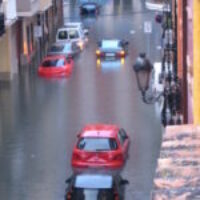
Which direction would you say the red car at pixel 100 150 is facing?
away from the camera

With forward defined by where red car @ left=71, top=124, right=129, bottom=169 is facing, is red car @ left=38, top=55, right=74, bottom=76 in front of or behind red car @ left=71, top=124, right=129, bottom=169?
in front
